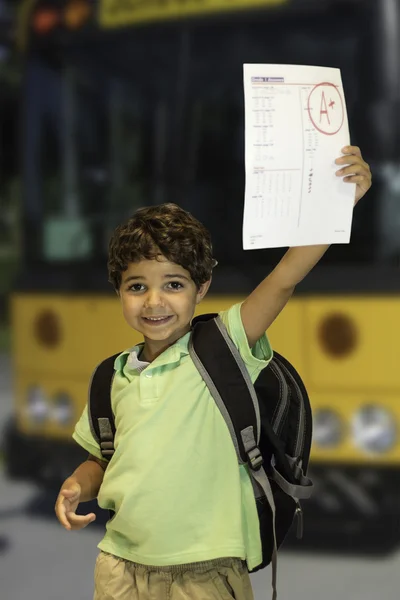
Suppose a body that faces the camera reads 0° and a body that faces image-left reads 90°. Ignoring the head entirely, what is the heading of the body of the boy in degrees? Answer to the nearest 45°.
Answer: approximately 45°

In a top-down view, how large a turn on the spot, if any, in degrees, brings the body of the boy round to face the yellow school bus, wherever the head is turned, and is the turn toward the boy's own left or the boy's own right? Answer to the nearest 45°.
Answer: approximately 135° to the boy's own right
